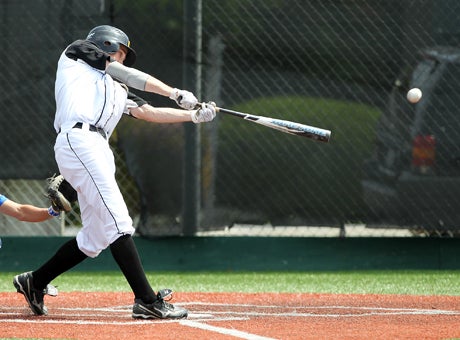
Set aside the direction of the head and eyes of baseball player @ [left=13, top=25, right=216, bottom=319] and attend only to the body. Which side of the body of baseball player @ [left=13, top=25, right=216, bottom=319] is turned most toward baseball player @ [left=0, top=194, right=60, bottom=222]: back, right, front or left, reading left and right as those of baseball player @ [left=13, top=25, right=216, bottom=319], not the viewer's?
back

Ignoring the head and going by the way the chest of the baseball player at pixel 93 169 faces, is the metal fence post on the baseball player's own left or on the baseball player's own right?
on the baseball player's own left

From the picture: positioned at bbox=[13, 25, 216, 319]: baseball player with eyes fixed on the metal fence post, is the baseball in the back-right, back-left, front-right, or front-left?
front-right

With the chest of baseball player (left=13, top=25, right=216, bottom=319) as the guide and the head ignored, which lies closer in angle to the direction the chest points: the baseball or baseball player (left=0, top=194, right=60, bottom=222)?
the baseball

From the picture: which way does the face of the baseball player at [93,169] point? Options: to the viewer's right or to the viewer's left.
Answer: to the viewer's right

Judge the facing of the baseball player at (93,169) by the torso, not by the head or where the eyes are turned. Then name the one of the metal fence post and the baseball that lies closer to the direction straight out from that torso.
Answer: the baseball

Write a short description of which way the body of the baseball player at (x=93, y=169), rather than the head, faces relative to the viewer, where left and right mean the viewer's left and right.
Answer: facing the viewer and to the right of the viewer
